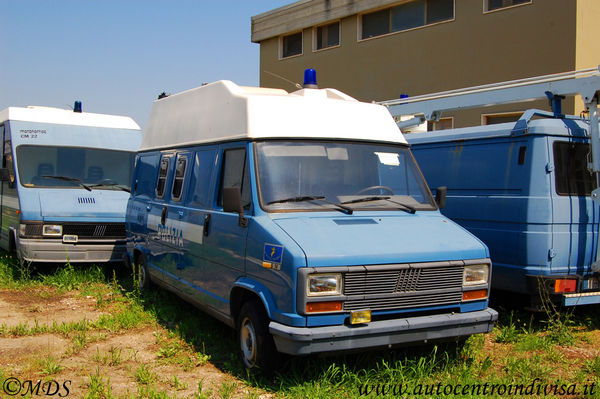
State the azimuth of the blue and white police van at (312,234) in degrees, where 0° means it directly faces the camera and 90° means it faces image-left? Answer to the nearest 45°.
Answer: approximately 315°

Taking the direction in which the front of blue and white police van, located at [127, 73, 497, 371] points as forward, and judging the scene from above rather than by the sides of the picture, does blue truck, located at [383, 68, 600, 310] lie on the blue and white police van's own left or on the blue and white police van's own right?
on the blue and white police van's own left

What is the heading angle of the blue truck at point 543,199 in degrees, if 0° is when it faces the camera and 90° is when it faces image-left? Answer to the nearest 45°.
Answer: approximately 135°

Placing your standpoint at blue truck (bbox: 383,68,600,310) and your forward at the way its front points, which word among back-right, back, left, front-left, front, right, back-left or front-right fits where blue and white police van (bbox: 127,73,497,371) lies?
left

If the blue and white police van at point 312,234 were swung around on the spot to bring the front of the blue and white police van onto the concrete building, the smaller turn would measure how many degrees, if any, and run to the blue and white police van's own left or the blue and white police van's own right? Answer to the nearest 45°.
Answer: approximately 135° to the blue and white police van's own left

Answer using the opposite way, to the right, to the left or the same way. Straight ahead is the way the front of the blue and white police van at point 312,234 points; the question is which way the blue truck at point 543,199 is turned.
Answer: the opposite way

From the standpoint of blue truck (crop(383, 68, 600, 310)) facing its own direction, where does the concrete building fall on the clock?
The concrete building is roughly at 1 o'clock from the blue truck.

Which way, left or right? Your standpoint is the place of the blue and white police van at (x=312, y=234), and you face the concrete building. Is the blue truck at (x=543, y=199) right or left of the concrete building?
right
